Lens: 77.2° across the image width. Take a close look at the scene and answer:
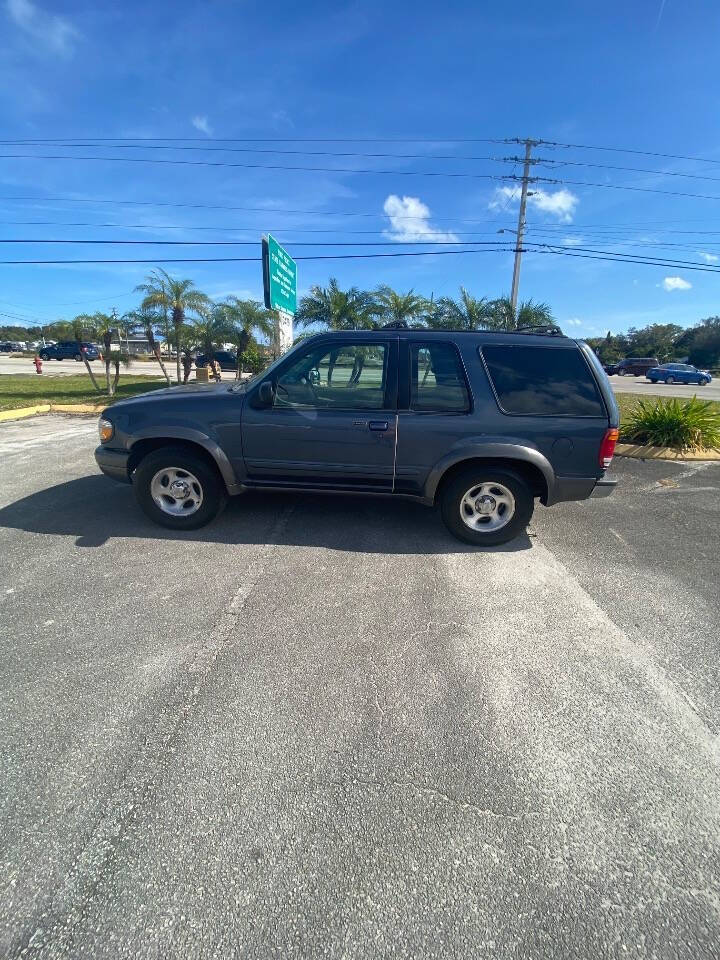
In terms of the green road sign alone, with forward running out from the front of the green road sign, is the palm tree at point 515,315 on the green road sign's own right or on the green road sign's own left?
on the green road sign's own left

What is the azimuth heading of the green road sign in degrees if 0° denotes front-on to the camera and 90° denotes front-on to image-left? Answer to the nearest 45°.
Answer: approximately 315°

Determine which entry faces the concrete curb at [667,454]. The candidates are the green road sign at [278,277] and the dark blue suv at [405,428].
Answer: the green road sign

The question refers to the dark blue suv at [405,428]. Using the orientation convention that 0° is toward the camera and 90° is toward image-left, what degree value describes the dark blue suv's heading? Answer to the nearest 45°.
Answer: approximately 90°

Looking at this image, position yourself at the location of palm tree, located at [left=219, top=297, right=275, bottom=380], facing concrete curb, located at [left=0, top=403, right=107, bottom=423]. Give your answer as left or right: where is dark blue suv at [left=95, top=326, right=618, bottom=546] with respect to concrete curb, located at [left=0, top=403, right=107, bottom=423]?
left

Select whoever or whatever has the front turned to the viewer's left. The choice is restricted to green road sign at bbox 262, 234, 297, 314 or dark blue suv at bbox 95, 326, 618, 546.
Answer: the dark blue suv

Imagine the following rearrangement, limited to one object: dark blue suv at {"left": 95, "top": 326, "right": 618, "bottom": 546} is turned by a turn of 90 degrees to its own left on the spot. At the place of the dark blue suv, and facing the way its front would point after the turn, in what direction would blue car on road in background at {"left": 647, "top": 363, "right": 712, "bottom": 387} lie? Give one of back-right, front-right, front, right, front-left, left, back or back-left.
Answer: back-left

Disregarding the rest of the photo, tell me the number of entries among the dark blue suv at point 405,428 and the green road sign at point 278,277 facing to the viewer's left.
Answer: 1

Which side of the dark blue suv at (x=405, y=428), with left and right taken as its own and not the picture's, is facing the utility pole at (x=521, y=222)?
right

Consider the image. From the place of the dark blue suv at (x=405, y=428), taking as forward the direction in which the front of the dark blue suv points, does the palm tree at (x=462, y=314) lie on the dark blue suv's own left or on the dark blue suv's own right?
on the dark blue suv's own right
